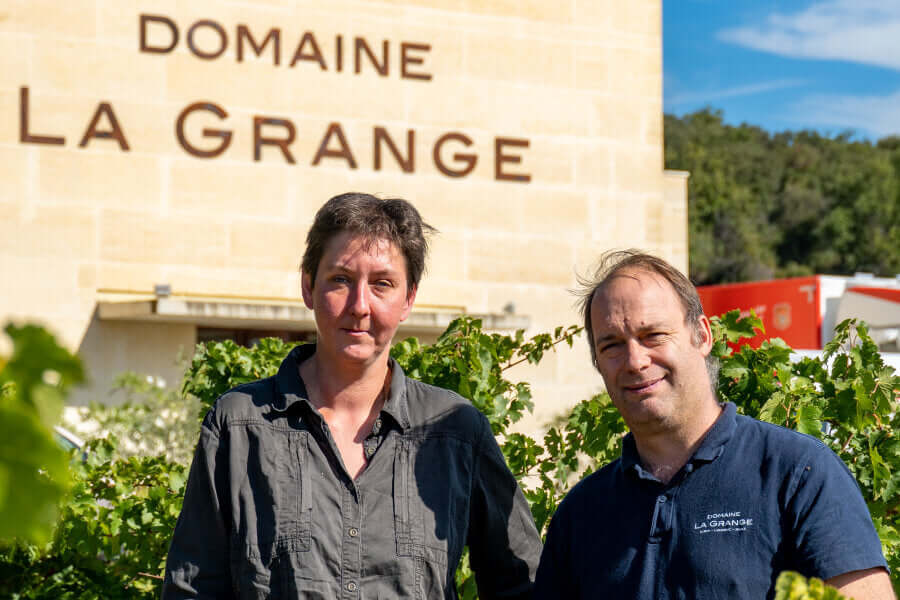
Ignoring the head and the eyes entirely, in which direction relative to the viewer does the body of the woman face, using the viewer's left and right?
facing the viewer

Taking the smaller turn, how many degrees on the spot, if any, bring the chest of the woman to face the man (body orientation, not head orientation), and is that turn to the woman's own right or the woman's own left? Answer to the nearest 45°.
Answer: approximately 90° to the woman's own left
